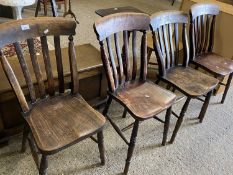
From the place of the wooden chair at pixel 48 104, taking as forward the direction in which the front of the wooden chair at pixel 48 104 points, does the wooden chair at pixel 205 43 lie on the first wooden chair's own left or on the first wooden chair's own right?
on the first wooden chair's own left

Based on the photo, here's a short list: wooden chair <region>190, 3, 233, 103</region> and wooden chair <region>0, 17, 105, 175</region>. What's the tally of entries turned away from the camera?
0

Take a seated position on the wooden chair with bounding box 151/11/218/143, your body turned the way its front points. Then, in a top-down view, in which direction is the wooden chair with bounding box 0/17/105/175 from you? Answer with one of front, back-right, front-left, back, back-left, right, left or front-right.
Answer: right

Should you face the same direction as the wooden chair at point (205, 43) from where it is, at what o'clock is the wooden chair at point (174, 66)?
the wooden chair at point (174, 66) is roughly at 2 o'clock from the wooden chair at point (205, 43).

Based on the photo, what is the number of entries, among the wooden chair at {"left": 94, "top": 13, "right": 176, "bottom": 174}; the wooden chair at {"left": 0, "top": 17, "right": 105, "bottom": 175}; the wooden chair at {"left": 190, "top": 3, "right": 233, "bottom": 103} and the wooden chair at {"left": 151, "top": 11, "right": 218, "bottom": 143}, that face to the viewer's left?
0

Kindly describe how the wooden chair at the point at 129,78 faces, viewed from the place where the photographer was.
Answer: facing the viewer and to the right of the viewer

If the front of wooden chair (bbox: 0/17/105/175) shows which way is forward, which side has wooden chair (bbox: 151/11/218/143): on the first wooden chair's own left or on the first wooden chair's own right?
on the first wooden chair's own left

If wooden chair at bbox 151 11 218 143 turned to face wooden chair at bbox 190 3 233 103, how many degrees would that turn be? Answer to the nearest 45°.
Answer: approximately 90° to its left

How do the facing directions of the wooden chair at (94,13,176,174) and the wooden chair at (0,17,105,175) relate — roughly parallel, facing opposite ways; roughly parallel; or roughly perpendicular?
roughly parallel

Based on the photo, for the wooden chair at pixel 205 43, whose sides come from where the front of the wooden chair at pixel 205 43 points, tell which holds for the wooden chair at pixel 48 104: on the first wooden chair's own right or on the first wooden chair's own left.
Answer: on the first wooden chair's own right

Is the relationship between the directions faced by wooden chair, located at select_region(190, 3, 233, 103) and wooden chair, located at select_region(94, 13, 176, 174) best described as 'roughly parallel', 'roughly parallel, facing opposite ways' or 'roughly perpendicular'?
roughly parallel

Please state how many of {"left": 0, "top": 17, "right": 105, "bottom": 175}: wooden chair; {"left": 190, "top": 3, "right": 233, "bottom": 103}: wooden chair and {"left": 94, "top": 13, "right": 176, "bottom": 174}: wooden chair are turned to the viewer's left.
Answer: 0

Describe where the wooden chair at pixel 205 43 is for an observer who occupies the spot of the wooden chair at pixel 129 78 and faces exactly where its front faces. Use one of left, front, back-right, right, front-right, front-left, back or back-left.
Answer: left
